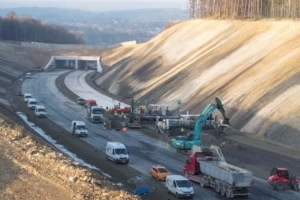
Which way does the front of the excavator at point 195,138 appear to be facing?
to the viewer's right

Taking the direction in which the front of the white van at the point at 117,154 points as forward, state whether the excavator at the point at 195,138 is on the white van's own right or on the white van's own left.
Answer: on the white van's own left

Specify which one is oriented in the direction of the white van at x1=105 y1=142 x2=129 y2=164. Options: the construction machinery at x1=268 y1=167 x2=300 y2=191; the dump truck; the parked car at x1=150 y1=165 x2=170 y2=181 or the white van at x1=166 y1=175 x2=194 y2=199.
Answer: the dump truck

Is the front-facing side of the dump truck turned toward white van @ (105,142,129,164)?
yes

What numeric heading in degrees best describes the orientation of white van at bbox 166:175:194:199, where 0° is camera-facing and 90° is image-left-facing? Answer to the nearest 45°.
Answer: approximately 315°

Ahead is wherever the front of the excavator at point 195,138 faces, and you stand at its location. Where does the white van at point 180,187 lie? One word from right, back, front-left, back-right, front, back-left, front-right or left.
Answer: right

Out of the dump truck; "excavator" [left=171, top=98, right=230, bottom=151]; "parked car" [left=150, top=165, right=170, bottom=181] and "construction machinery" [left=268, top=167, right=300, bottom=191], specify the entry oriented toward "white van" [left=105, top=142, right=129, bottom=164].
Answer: the dump truck

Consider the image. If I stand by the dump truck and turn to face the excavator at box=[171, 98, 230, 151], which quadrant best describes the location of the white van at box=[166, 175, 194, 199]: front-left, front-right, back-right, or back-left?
back-left
